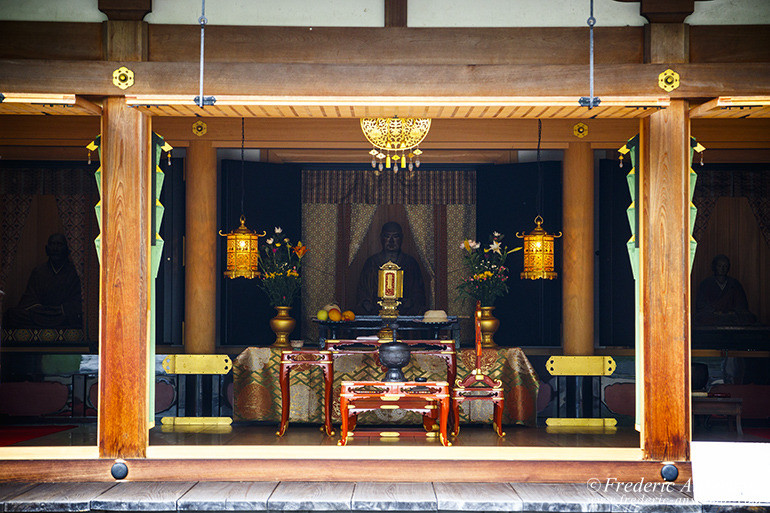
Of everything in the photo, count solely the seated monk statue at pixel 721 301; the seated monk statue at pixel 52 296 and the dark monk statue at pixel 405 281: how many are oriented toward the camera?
3

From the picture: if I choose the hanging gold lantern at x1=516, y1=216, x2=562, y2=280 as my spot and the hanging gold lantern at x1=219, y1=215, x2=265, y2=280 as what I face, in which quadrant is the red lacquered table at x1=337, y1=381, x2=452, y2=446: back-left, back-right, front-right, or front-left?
front-left

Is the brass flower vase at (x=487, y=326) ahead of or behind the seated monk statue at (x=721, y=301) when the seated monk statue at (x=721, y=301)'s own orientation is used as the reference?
ahead

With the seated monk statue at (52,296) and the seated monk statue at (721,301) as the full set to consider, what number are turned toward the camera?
2

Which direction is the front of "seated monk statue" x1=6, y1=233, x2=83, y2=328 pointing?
toward the camera

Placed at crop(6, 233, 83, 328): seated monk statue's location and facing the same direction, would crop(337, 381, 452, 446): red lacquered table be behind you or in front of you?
in front

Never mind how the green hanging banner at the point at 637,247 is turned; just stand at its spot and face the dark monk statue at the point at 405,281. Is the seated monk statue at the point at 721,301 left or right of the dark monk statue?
right

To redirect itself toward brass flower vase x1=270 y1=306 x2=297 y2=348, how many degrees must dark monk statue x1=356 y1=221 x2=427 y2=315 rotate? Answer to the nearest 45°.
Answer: approximately 45° to its right

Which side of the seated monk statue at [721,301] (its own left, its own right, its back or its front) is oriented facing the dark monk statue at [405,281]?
right

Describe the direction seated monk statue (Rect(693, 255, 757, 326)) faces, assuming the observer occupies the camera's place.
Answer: facing the viewer

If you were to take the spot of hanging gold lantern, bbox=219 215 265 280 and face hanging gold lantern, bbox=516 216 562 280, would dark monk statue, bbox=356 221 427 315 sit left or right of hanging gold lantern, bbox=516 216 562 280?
left

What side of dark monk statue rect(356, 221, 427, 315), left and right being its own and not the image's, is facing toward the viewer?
front

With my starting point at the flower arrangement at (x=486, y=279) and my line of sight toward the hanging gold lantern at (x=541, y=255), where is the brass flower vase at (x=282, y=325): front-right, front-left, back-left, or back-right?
back-right
